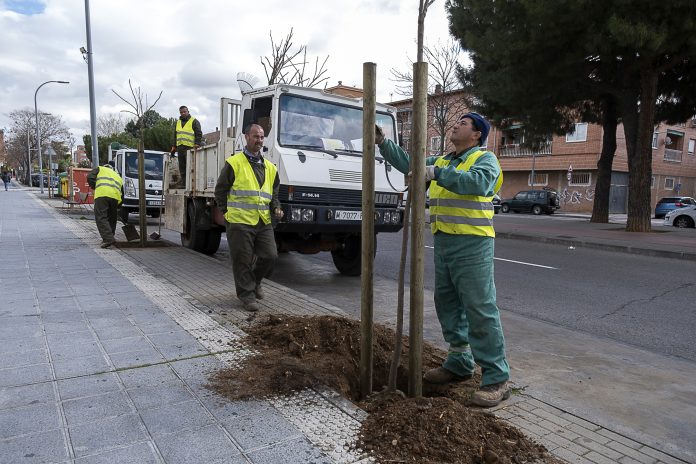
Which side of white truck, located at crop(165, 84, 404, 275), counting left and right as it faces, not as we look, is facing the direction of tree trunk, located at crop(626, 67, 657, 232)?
left

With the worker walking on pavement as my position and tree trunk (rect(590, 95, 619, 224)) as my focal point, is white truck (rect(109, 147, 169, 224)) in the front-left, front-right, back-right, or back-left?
front-left

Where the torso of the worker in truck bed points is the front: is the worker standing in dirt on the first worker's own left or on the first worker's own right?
on the first worker's own left

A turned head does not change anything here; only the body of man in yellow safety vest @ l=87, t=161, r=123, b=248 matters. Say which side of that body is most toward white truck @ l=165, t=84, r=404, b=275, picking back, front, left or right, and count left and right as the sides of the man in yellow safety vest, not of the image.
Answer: right

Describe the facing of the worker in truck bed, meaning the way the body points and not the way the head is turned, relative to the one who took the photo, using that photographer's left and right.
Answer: facing the viewer and to the left of the viewer

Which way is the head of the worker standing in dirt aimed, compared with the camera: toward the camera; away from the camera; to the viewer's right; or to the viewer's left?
to the viewer's left

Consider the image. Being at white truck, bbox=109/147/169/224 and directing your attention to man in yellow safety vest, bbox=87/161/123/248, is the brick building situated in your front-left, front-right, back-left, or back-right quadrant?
back-left

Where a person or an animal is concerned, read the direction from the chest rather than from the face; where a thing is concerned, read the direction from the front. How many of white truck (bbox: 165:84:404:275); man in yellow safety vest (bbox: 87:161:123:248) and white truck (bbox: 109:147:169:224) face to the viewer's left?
0

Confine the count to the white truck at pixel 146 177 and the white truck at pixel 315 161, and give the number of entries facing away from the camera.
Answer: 0

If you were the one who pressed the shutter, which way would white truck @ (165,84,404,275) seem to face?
facing the viewer and to the right of the viewer

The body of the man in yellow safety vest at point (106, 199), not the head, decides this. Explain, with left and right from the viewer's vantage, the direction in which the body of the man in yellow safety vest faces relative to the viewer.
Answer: facing away from the viewer and to the right of the viewer

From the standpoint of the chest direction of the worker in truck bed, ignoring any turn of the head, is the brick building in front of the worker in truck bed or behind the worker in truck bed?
behind

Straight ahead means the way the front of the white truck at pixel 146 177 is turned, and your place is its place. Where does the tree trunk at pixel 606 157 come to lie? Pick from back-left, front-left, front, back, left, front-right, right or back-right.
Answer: front-left

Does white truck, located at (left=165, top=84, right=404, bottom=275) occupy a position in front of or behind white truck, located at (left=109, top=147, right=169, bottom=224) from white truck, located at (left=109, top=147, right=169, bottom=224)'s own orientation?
in front

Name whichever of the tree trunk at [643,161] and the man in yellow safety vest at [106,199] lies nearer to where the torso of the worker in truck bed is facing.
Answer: the man in yellow safety vest

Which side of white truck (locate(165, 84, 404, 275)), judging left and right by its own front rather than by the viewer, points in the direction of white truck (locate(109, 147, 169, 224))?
back

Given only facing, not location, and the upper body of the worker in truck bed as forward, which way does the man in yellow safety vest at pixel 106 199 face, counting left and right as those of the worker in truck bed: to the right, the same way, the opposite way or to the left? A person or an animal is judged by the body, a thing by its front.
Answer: the opposite way
